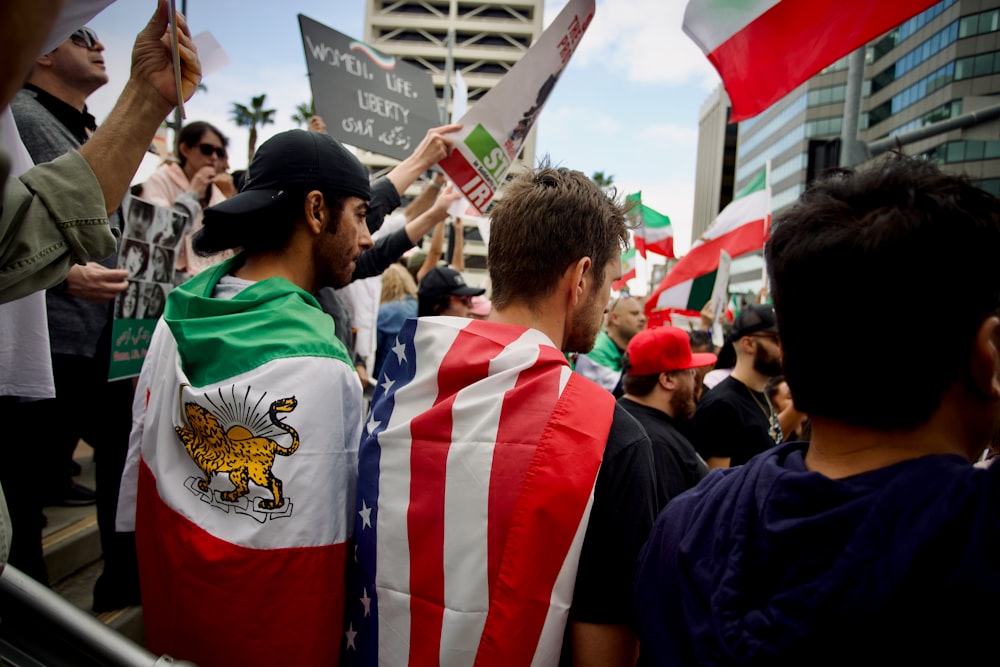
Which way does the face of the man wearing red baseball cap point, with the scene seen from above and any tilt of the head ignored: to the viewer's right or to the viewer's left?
to the viewer's right

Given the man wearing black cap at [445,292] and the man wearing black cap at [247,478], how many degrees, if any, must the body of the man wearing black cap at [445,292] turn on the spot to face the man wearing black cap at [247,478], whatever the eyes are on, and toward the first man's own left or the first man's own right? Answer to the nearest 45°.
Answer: approximately 90° to the first man's own right

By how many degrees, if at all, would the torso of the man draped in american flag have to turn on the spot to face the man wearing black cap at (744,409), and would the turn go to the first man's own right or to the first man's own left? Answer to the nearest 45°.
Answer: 0° — they already face them

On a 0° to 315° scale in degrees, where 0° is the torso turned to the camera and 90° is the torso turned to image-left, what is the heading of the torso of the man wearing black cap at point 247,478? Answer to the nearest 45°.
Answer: approximately 225°

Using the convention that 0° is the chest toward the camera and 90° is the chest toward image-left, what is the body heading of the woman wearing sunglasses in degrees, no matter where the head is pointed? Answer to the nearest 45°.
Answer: approximately 315°

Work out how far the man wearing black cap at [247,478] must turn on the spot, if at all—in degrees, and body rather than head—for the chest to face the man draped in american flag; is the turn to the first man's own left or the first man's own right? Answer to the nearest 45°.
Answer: approximately 90° to the first man's own right

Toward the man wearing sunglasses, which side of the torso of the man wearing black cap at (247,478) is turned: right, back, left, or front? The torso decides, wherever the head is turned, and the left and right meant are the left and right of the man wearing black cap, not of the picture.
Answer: left

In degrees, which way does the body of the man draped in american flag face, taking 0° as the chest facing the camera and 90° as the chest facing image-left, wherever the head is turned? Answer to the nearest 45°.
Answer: approximately 225°
